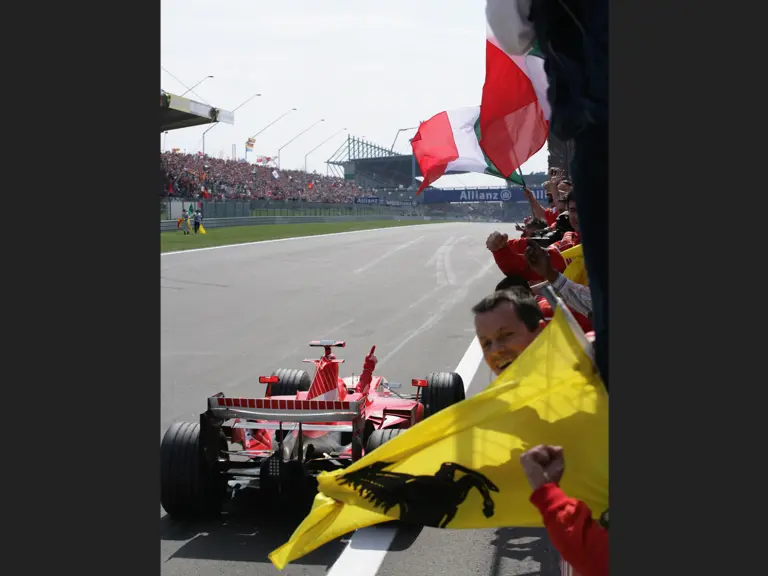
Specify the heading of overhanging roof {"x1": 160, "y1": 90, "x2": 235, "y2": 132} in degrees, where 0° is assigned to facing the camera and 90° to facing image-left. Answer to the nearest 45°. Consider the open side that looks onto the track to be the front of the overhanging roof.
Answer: approximately 315°

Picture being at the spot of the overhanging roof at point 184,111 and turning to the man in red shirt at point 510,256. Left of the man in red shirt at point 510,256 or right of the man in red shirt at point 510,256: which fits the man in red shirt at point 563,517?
right

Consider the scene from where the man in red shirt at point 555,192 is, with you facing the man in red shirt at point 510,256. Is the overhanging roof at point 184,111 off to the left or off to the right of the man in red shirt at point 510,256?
right
